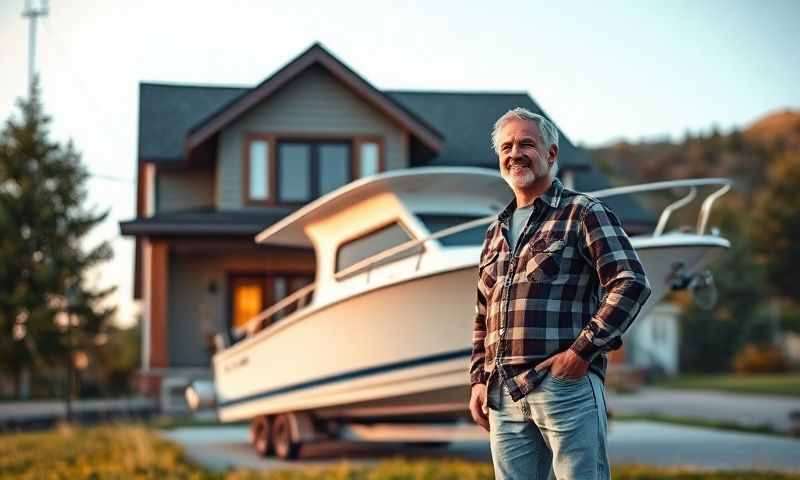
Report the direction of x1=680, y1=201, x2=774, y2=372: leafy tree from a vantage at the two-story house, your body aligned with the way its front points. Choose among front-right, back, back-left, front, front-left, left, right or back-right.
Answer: back-left

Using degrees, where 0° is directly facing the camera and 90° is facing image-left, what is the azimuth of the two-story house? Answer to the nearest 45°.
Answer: approximately 0°

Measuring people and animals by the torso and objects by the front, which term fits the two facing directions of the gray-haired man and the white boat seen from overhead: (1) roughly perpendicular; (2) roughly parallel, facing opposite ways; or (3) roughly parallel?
roughly perpendicular

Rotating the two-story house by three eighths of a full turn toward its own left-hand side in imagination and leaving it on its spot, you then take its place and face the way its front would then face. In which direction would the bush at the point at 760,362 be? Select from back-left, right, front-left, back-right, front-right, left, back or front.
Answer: front

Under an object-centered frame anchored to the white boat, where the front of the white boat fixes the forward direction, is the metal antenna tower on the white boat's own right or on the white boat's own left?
on the white boat's own right

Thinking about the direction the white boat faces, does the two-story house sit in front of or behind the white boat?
behind

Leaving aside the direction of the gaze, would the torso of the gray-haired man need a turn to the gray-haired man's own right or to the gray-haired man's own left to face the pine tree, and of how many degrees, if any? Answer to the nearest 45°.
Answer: approximately 90° to the gray-haired man's own right

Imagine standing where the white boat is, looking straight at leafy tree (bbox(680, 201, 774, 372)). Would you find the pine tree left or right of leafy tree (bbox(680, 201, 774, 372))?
left

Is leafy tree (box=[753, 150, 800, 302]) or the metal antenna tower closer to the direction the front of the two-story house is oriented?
the metal antenna tower
